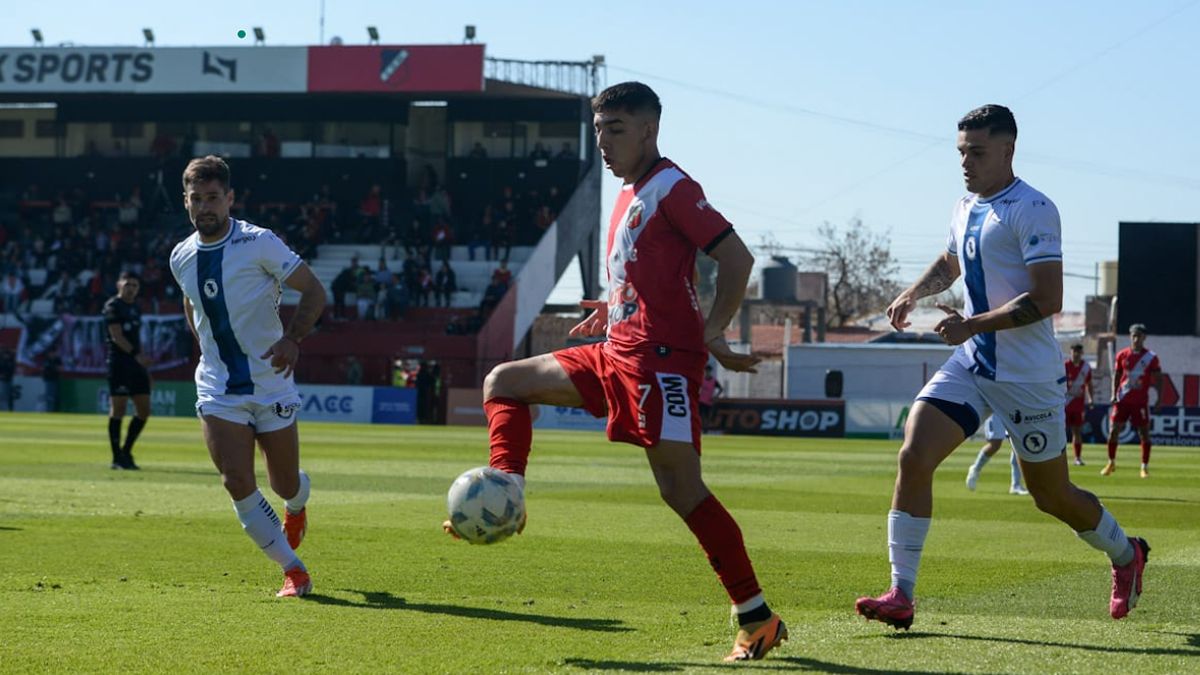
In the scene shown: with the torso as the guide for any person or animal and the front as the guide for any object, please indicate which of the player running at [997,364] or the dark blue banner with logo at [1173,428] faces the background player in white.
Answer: the dark blue banner with logo

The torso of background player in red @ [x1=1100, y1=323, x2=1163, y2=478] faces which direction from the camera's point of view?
toward the camera

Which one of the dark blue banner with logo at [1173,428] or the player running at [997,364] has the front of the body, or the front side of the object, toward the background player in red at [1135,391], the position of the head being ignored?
the dark blue banner with logo

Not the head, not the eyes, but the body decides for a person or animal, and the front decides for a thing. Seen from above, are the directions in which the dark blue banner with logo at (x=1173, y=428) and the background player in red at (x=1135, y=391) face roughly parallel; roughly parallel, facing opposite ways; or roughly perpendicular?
roughly parallel

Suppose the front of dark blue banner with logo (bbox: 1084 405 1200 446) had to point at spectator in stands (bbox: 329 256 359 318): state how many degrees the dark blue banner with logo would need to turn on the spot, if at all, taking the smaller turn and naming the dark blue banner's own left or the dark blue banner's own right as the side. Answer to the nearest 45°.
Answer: approximately 90° to the dark blue banner's own right

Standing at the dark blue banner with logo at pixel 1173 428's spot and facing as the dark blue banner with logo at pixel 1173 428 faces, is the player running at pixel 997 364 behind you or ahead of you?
ahead

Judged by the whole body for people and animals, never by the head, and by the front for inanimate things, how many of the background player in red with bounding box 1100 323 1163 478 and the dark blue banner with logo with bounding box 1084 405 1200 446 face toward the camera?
2

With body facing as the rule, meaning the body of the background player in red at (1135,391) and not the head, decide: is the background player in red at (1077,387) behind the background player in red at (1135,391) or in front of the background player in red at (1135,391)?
behind

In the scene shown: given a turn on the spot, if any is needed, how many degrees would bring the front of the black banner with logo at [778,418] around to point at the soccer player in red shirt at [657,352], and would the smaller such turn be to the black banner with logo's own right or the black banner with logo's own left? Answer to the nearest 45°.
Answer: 0° — it already faces them

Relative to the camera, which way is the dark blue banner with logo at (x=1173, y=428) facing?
toward the camera

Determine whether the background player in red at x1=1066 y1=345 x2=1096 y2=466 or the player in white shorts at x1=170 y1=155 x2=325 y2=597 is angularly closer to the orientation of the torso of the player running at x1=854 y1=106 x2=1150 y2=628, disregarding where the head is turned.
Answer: the player in white shorts

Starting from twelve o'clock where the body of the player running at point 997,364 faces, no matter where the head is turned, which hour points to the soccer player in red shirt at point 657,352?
The soccer player in red shirt is roughly at 12 o'clock from the player running.
